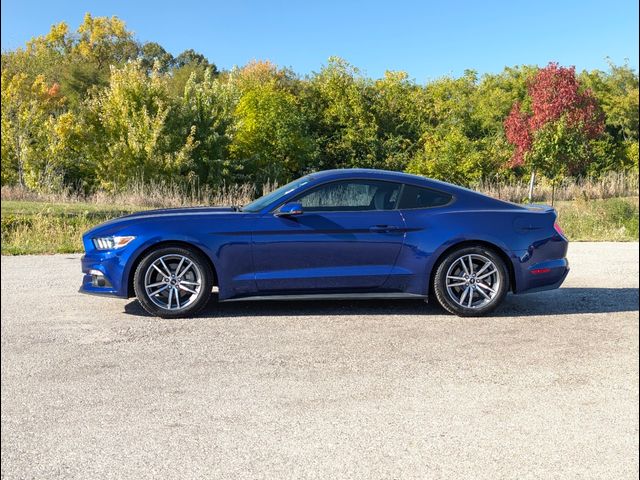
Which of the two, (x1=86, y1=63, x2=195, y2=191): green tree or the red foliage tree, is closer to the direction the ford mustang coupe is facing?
the green tree

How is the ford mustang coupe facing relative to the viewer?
to the viewer's left

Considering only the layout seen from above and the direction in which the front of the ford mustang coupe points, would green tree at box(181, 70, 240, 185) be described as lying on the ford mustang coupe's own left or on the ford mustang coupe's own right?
on the ford mustang coupe's own right

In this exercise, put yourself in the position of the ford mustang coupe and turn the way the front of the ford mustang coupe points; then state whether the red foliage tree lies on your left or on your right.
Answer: on your right

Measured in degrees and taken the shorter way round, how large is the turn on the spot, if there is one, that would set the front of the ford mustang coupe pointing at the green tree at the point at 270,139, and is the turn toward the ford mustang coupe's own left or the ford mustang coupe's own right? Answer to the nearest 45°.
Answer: approximately 90° to the ford mustang coupe's own right

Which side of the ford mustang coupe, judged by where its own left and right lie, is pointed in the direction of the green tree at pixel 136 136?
right

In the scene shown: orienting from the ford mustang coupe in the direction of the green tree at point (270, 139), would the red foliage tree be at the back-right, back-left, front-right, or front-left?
front-right

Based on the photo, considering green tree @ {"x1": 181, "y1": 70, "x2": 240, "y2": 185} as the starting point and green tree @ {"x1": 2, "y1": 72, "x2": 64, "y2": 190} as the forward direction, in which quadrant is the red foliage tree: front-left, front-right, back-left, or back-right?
back-left
